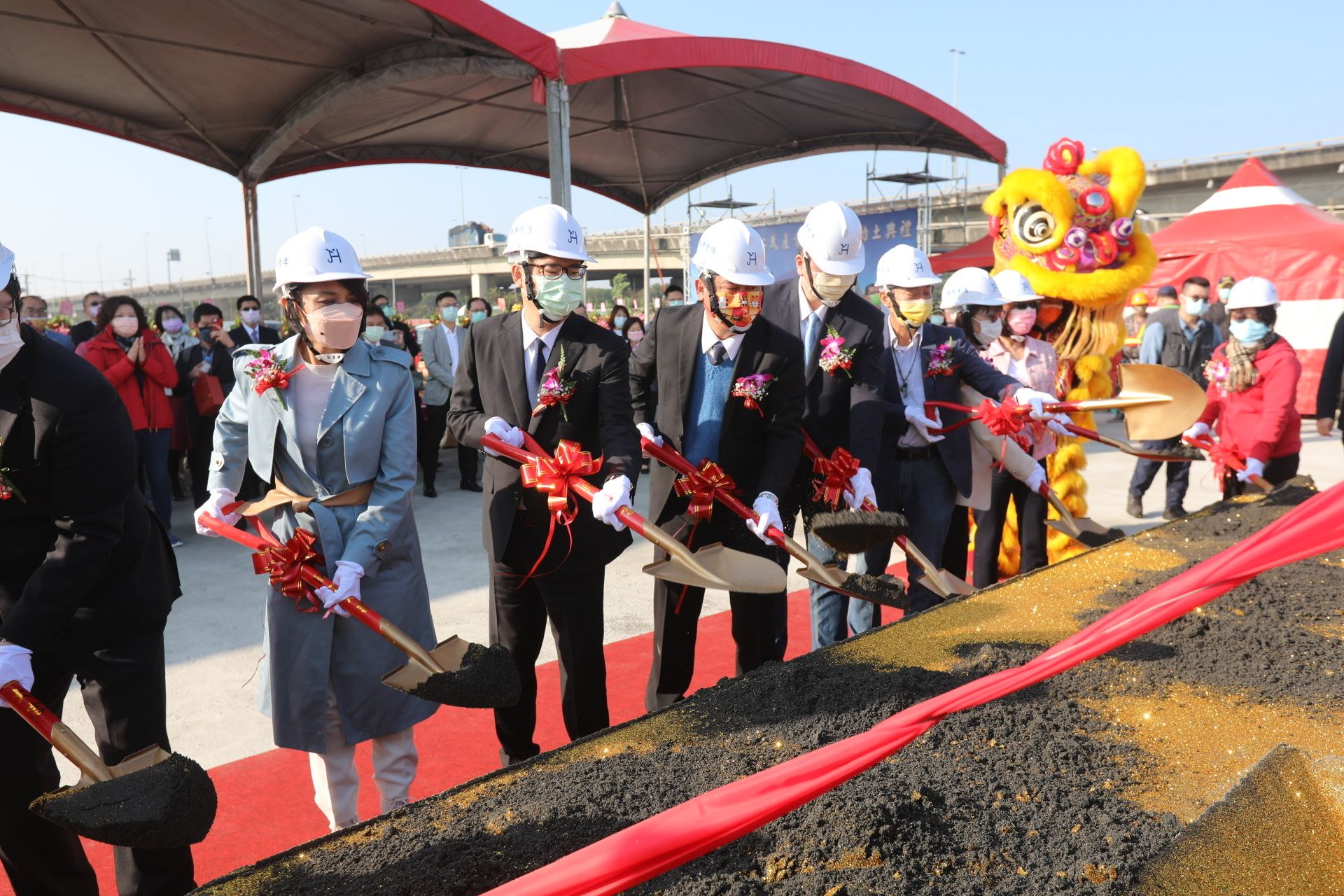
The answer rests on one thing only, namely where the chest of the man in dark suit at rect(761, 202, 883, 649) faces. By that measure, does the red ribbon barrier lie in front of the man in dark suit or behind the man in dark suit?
in front

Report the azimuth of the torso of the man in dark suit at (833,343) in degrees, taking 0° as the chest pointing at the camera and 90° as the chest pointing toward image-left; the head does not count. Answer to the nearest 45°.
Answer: approximately 0°

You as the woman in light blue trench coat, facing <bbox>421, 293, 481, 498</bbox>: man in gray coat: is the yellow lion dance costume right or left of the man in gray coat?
right

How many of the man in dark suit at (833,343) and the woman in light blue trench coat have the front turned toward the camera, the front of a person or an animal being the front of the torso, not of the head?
2

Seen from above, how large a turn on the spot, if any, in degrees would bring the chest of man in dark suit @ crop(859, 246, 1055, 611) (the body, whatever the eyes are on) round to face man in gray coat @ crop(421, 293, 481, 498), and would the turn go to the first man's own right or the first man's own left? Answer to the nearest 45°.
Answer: approximately 180°

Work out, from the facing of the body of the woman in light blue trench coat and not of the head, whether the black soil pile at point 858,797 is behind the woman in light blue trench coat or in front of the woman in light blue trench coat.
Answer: in front

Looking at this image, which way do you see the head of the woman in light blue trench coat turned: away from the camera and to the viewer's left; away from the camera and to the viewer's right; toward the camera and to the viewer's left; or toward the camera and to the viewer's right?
toward the camera and to the viewer's right

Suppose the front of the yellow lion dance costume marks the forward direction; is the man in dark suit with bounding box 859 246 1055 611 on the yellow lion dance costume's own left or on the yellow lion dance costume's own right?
on the yellow lion dance costume's own right
